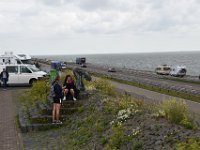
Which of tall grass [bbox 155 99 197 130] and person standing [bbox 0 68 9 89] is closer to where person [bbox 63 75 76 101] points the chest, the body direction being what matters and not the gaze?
the tall grass

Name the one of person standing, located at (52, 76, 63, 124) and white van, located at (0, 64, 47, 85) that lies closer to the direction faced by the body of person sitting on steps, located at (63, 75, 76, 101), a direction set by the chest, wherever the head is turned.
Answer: the person standing

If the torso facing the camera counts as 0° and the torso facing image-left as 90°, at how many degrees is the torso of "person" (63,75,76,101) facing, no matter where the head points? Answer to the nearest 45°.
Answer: approximately 0°

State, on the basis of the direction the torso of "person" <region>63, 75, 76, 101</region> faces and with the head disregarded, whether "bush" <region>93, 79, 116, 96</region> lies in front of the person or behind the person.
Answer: behind

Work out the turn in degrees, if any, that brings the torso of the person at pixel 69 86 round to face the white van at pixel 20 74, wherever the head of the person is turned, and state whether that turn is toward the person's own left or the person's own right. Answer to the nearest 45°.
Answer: approximately 180°

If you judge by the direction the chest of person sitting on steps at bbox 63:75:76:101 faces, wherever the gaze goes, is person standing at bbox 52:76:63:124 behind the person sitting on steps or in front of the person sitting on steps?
in front

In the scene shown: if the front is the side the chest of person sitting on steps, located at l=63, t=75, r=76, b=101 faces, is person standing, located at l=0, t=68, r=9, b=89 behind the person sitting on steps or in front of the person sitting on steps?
behind

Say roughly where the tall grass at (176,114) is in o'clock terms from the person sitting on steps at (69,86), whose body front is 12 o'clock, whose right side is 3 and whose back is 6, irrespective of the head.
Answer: The tall grass is roughly at 11 o'clock from the person sitting on steps.
